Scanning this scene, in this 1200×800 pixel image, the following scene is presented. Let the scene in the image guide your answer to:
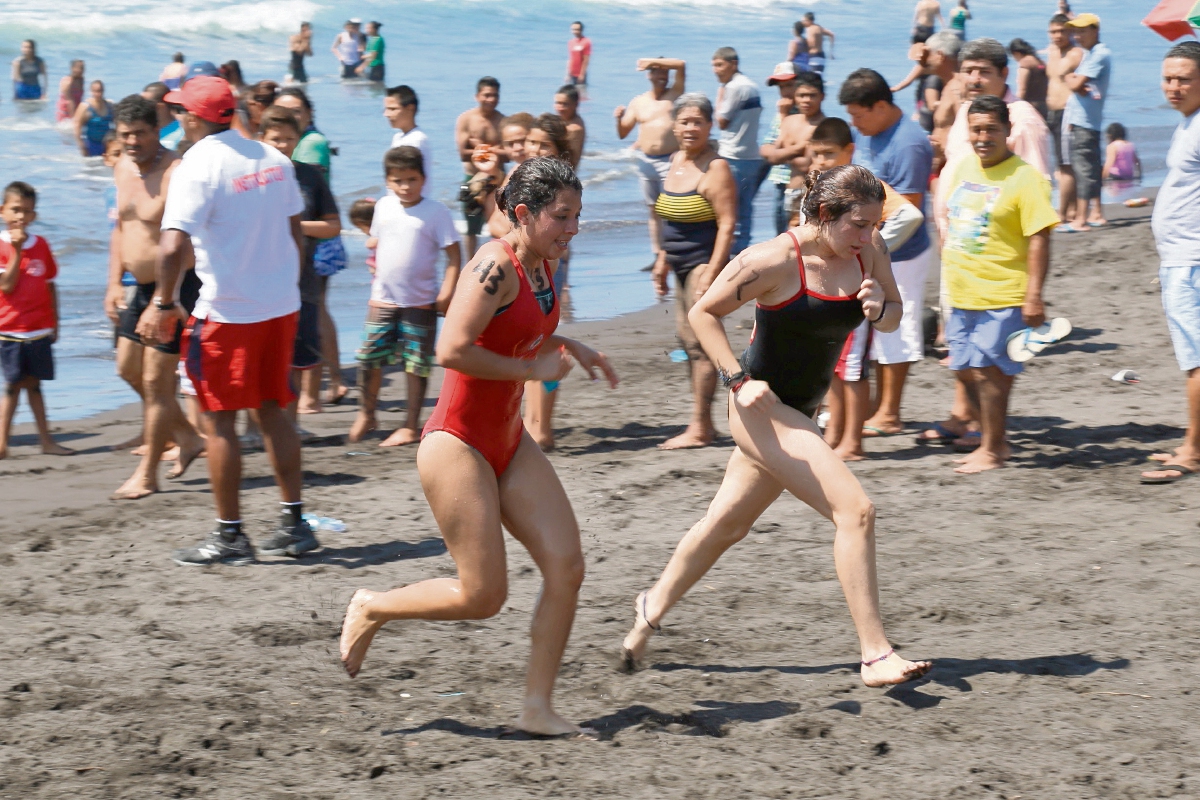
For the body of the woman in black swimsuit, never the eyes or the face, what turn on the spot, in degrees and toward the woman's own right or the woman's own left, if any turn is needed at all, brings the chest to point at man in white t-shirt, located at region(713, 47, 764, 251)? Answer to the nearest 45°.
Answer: approximately 135° to the woman's own left

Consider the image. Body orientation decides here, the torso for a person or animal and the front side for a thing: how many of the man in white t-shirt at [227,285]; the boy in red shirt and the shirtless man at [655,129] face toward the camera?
2

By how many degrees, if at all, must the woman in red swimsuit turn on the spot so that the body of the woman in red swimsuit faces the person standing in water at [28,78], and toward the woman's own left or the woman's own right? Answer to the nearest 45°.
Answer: approximately 135° to the woman's own left

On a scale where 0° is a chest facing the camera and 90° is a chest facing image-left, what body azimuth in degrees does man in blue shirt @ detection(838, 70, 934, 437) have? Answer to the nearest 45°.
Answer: approximately 45°

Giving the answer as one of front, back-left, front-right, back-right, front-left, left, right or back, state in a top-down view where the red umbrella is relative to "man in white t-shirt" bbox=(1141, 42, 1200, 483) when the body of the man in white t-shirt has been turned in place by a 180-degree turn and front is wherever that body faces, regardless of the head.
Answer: front-left

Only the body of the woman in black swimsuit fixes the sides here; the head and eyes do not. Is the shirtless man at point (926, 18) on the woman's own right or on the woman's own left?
on the woman's own left

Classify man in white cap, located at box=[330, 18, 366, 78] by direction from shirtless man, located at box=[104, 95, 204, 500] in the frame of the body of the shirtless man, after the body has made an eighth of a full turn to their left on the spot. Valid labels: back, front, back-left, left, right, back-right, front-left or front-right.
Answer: back

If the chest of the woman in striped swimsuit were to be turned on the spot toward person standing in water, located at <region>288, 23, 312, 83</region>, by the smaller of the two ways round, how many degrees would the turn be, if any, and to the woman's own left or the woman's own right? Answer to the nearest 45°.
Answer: approximately 135° to the woman's own right

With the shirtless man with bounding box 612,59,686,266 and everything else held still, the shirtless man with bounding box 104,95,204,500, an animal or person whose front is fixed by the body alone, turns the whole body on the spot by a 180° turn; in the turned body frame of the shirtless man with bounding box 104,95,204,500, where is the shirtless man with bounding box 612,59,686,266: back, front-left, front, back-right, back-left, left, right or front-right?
front
